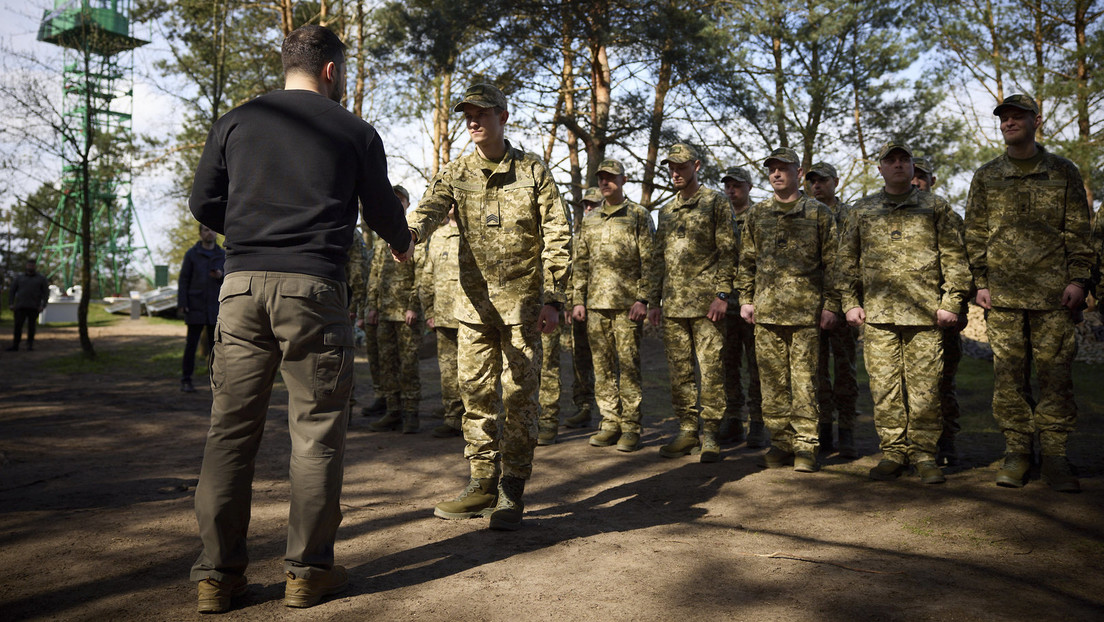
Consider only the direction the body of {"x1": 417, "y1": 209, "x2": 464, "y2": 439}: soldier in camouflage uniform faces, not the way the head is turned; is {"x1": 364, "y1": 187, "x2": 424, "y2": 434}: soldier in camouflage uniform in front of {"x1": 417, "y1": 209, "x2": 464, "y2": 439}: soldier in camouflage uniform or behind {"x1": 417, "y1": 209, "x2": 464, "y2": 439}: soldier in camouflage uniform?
behind

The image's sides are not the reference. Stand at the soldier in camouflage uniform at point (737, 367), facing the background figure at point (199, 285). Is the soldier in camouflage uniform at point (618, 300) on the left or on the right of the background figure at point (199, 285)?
left

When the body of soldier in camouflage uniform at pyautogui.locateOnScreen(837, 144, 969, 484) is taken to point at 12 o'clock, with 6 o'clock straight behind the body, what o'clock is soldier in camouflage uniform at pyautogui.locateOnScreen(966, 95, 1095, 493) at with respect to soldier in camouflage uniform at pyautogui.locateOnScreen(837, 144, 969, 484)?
soldier in camouflage uniform at pyautogui.locateOnScreen(966, 95, 1095, 493) is roughly at 9 o'clock from soldier in camouflage uniform at pyautogui.locateOnScreen(837, 144, 969, 484).

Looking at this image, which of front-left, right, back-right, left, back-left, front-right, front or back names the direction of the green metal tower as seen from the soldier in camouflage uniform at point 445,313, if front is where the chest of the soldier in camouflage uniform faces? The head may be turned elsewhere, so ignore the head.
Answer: back-right

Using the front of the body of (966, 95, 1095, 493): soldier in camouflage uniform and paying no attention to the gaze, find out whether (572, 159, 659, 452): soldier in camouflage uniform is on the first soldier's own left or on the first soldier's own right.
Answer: on the first soldier's own right

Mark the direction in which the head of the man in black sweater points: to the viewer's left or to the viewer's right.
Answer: to the viewer's right

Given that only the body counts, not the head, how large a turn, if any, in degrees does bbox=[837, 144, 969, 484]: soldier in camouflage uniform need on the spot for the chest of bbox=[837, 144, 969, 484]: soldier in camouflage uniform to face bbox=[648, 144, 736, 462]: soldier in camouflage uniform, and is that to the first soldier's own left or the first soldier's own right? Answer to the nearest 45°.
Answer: approximately 90° to the first soldier's own right

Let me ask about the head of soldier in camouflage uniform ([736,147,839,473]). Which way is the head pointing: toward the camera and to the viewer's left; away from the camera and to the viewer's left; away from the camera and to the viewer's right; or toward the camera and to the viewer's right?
toward the camera and to the viewer's left

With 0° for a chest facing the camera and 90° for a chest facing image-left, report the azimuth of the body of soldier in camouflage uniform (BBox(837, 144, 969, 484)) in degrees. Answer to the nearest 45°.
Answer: approximately 0°

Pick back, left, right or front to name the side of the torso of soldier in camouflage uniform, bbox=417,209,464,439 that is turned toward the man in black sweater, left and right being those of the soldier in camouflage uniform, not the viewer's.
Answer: front

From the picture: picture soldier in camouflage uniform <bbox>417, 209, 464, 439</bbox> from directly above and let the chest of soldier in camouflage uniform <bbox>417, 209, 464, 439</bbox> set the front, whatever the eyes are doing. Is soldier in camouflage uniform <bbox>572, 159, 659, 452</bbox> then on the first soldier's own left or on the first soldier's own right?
on the first soldier's own left
